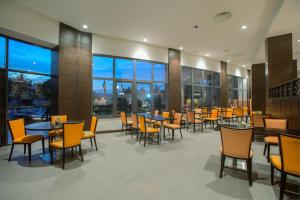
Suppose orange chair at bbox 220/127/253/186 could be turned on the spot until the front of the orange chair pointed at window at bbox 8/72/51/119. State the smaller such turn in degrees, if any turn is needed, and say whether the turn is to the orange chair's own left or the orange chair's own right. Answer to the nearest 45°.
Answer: approximately 90° to the orange chair's own left

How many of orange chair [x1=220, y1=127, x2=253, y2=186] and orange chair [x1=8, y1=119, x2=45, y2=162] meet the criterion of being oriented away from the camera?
1

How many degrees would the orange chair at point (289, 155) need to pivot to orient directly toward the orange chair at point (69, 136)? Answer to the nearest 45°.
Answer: approximately 45° to its left

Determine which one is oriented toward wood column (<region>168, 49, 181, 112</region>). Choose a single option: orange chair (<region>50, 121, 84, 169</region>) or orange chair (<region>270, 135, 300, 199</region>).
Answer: orange chair (<region>270, 135, 300, 199</region>)

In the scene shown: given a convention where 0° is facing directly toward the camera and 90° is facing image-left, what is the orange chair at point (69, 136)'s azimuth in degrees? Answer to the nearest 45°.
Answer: approximately 135°

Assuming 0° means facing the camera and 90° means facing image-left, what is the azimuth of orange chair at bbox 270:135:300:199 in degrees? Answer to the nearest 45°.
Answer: approximately 135°

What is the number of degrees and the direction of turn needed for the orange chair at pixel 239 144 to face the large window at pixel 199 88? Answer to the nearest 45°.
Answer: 0° — it already faces it

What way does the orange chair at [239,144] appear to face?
away from the camera

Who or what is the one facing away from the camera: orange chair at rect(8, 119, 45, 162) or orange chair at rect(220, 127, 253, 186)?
orange chair at rect(220, 127, 253, 186)

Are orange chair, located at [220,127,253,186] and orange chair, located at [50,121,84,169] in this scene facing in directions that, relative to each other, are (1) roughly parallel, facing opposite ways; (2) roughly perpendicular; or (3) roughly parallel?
roughly perpendicular

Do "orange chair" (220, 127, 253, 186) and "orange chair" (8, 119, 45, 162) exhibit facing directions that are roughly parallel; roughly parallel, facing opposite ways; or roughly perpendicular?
roughly perpendicular
